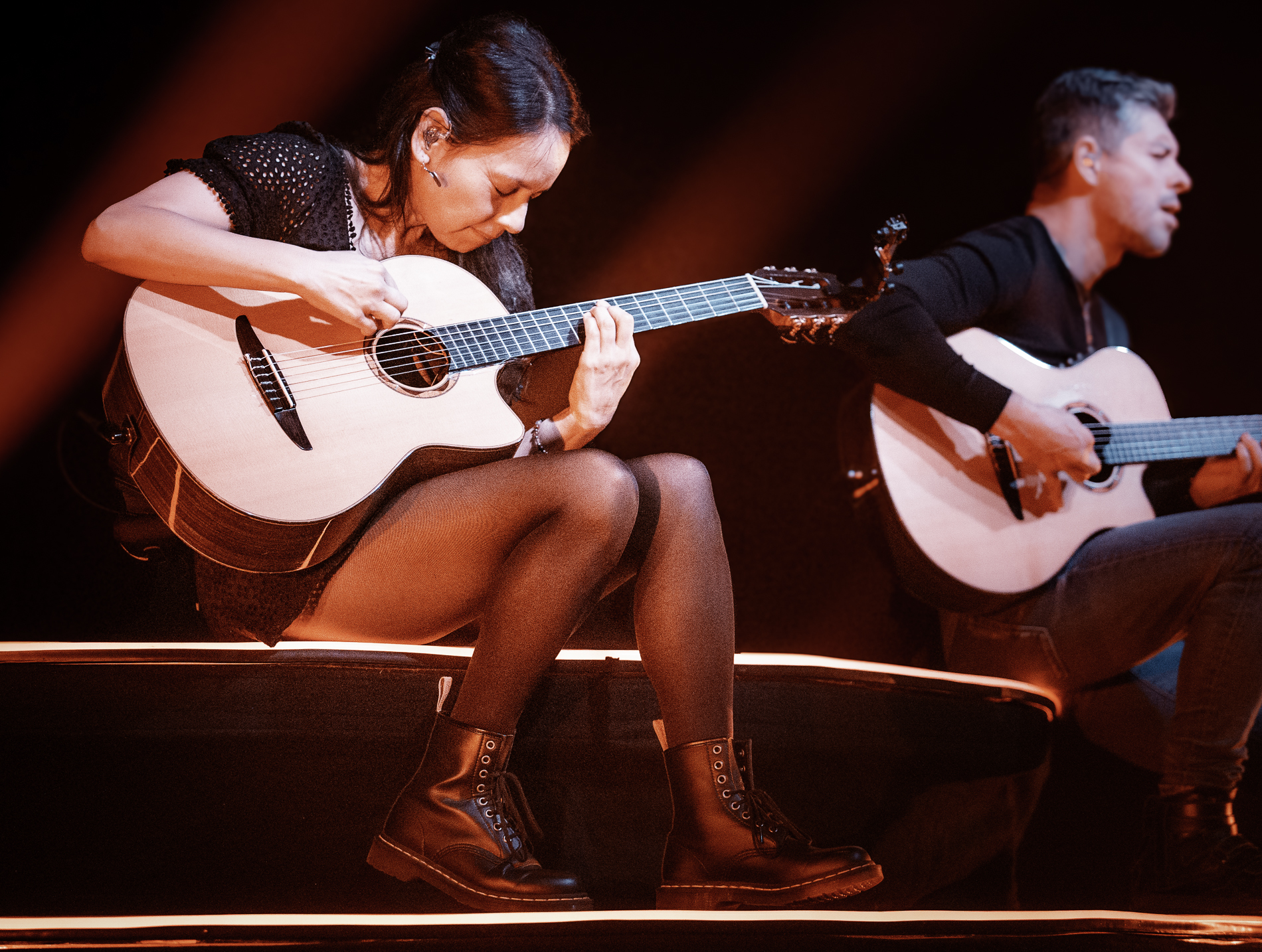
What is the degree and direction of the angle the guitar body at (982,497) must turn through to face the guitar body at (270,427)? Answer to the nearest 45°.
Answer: approximately 45° to its right

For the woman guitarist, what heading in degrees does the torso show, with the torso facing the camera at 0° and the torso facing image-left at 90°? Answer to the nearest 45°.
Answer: approximately 315°

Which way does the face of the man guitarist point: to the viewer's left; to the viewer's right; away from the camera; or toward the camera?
to the viewer's right

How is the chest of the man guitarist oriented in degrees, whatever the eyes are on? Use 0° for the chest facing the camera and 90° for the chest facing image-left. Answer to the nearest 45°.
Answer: approximately 315°

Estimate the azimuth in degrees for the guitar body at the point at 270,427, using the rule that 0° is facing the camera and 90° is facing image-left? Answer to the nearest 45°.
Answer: approximately 0°

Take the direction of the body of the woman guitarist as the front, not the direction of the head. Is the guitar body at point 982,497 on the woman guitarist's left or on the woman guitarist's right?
on the woman guitarist's left

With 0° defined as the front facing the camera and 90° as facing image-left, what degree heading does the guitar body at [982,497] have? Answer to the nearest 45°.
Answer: approximately 0°
